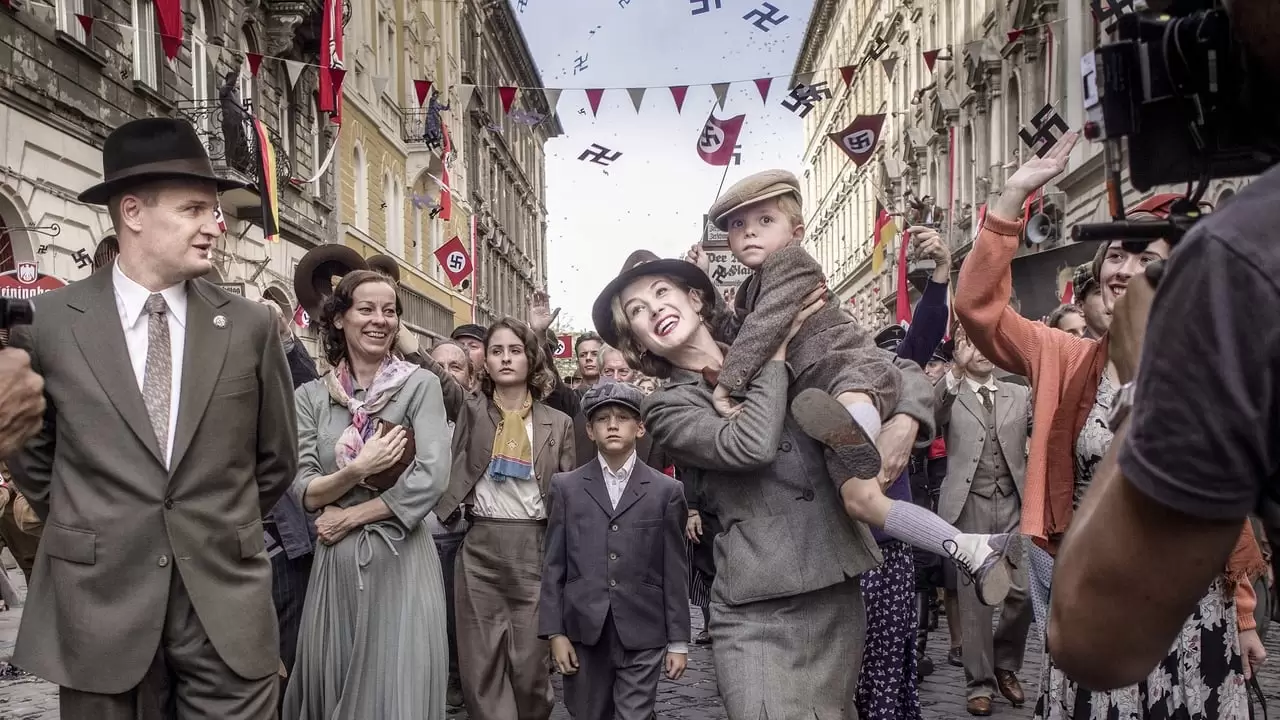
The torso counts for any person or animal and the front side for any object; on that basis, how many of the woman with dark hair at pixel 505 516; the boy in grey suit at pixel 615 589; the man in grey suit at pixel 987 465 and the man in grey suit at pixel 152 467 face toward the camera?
4

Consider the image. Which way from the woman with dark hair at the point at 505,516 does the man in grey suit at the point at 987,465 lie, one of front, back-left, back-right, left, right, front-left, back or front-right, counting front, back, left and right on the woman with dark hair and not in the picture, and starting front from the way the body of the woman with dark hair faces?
left

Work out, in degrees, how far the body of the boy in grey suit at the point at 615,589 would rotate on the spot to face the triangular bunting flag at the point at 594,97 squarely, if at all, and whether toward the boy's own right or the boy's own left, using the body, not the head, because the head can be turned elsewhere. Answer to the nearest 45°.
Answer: approximately 180°

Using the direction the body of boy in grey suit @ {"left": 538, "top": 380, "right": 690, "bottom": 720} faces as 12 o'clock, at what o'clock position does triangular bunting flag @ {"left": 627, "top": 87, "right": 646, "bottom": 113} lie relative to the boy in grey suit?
The triangular bunting flag is roughly at 6 o'clock from the boy in grey suit.

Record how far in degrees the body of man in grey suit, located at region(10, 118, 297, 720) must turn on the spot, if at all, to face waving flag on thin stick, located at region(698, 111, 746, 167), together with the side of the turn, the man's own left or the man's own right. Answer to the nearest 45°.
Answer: approximately 135° to the man's own left

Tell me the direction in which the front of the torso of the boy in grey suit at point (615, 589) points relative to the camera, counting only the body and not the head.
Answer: toward the camera

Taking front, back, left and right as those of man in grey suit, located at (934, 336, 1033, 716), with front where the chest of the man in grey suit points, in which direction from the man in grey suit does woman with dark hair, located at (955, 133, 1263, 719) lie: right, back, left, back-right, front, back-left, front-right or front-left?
front

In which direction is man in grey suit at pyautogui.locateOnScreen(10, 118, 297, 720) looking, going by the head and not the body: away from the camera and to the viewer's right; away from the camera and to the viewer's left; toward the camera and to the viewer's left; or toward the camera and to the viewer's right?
toward the camera and to the viewer's right

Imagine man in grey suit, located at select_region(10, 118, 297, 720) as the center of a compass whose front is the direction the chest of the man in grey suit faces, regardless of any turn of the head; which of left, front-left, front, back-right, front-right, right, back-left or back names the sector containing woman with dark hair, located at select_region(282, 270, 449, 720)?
back-left

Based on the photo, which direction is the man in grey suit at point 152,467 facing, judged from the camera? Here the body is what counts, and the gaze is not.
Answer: toward the camera

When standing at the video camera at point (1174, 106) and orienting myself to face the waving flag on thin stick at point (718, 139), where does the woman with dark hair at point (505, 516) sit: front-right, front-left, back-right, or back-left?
front-left

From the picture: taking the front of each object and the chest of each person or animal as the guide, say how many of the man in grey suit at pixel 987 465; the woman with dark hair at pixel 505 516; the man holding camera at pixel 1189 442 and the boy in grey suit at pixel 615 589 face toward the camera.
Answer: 3
